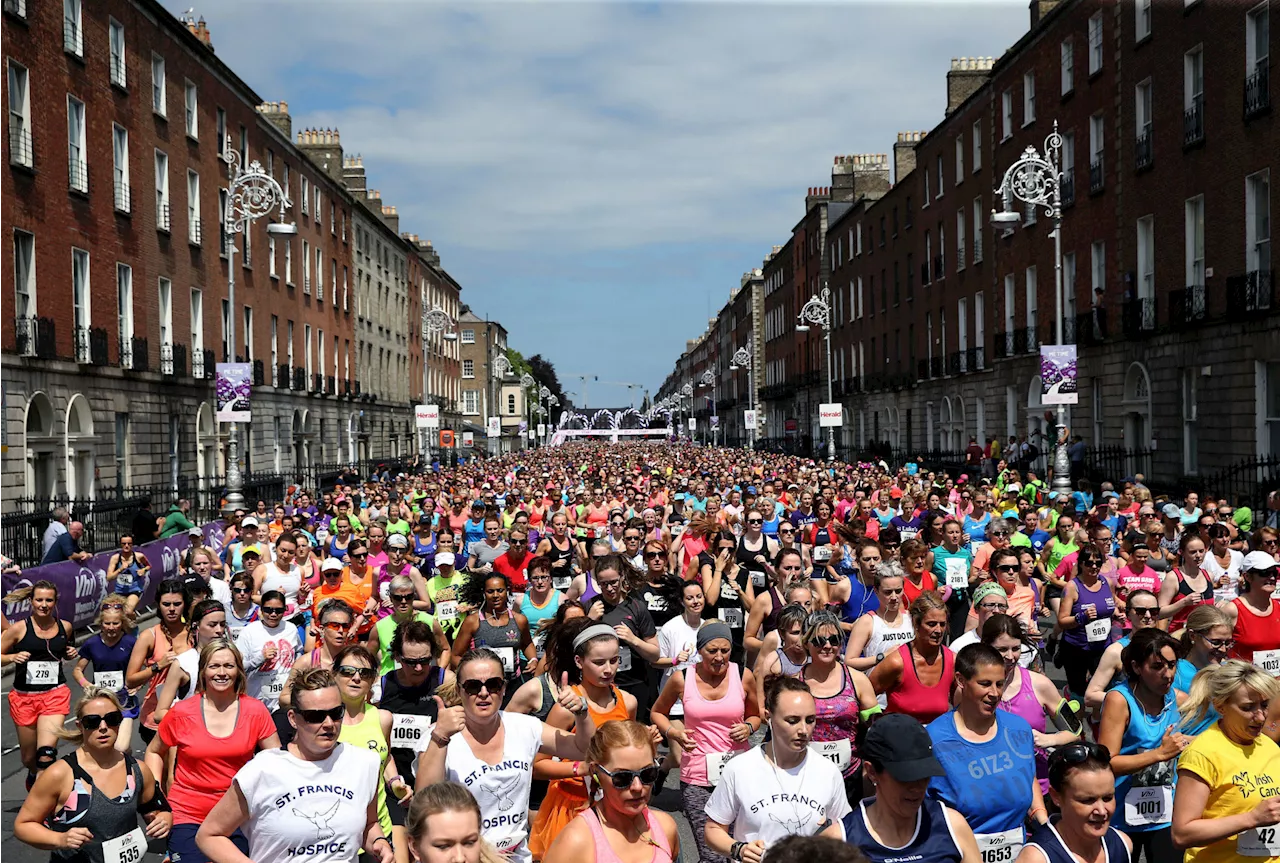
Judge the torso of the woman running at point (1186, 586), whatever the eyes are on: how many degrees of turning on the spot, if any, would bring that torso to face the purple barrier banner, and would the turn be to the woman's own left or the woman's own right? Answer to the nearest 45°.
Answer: approximately 135° to the woman's own right

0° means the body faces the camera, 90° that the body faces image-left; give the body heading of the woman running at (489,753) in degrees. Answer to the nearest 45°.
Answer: approximately 0°

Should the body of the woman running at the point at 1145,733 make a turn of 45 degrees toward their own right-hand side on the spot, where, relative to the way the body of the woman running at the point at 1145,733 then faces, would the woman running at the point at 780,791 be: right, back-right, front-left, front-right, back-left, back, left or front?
front-right

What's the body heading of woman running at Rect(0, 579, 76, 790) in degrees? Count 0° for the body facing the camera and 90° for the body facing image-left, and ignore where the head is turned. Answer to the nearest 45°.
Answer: approximately 0°

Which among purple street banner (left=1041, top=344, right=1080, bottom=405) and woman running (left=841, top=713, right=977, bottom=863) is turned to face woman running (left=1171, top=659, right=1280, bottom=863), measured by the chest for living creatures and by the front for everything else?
the purple street banner

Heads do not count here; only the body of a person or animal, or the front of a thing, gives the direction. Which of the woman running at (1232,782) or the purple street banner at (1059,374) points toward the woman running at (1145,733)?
the purple street banner

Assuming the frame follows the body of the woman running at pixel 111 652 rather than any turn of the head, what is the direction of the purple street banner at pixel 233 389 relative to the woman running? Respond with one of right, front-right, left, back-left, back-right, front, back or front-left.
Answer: back

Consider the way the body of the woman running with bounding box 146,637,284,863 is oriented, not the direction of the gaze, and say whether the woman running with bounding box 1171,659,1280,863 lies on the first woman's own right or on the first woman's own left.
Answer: on the first woman's own left

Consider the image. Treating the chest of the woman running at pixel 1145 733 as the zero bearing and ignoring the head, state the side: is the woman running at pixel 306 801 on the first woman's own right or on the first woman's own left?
on the first woman's own right

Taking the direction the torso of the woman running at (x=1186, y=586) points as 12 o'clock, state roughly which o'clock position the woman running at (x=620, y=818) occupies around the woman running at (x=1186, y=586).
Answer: the woman running at (x=620, y=818) is roughly at 2 o'clock from the woman running at (x=1186, y=586).
